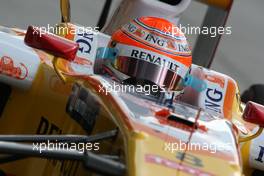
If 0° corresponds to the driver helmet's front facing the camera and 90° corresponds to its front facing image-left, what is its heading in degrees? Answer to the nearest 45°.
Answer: approximately 0°
